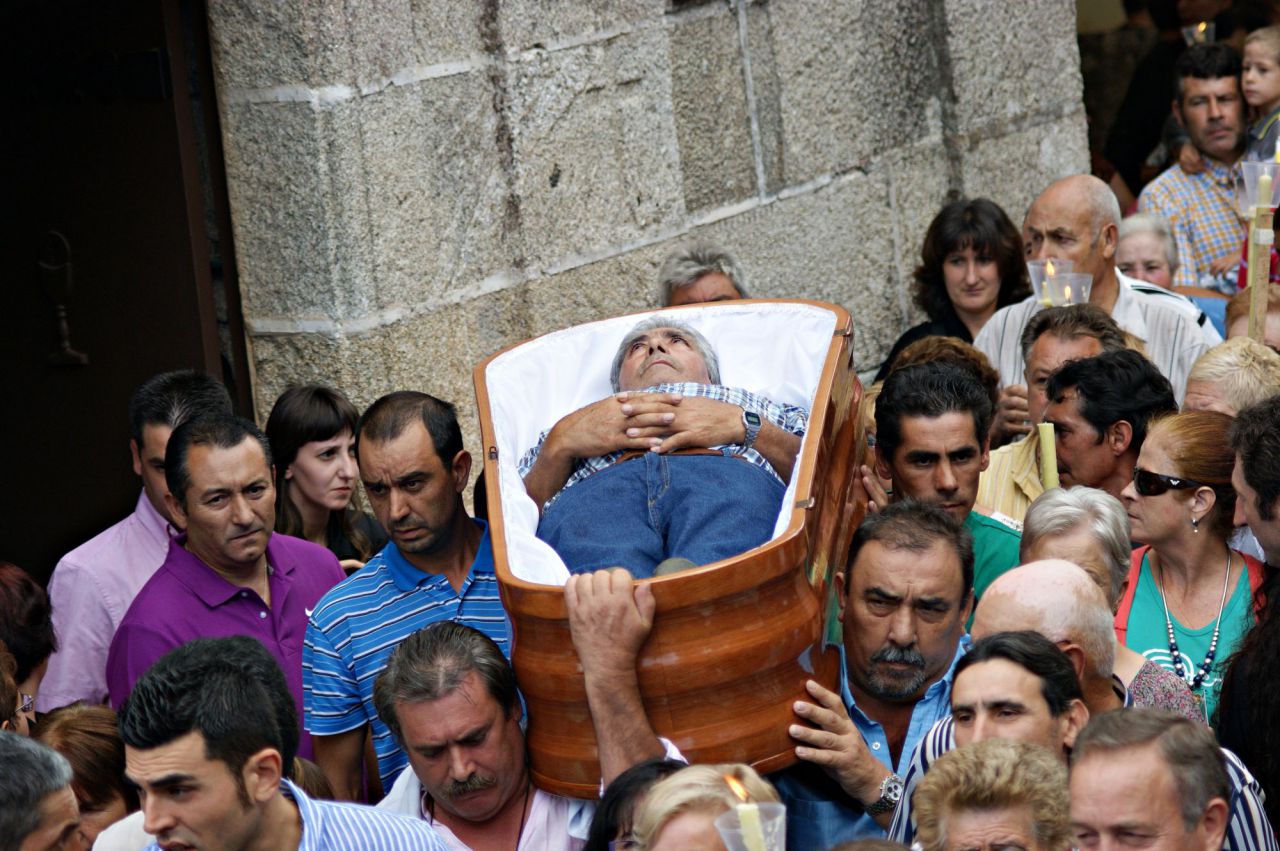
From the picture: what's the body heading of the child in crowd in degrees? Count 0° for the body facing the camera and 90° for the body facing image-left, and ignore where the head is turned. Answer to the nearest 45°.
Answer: approximately 45°

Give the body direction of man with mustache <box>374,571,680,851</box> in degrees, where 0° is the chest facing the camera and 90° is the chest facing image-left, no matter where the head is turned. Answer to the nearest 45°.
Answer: approximately 0°

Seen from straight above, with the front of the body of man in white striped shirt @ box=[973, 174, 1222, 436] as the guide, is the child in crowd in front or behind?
behind

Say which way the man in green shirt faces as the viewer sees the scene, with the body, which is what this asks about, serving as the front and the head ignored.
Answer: toward the camera

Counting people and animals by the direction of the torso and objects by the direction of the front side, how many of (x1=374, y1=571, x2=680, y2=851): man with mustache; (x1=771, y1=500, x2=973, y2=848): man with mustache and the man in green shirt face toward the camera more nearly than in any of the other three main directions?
3

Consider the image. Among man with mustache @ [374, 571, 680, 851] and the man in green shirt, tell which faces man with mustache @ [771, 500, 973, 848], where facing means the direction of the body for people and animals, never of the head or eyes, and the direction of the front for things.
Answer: the man in green shirt

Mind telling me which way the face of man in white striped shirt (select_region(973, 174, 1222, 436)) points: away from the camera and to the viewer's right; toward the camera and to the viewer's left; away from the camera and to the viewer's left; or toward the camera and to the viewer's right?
toward the camera and to the viewer's left

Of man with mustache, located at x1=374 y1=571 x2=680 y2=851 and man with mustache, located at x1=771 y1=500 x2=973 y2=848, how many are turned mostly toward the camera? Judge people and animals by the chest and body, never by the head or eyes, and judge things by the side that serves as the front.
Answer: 2

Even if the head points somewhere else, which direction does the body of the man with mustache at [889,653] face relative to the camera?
toward the camera
